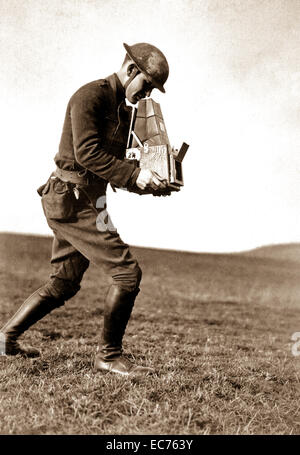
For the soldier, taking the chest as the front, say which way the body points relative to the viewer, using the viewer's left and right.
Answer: facing to the right of the viewer

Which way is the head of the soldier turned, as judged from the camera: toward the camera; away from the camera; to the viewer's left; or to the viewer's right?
to the viewer's right
